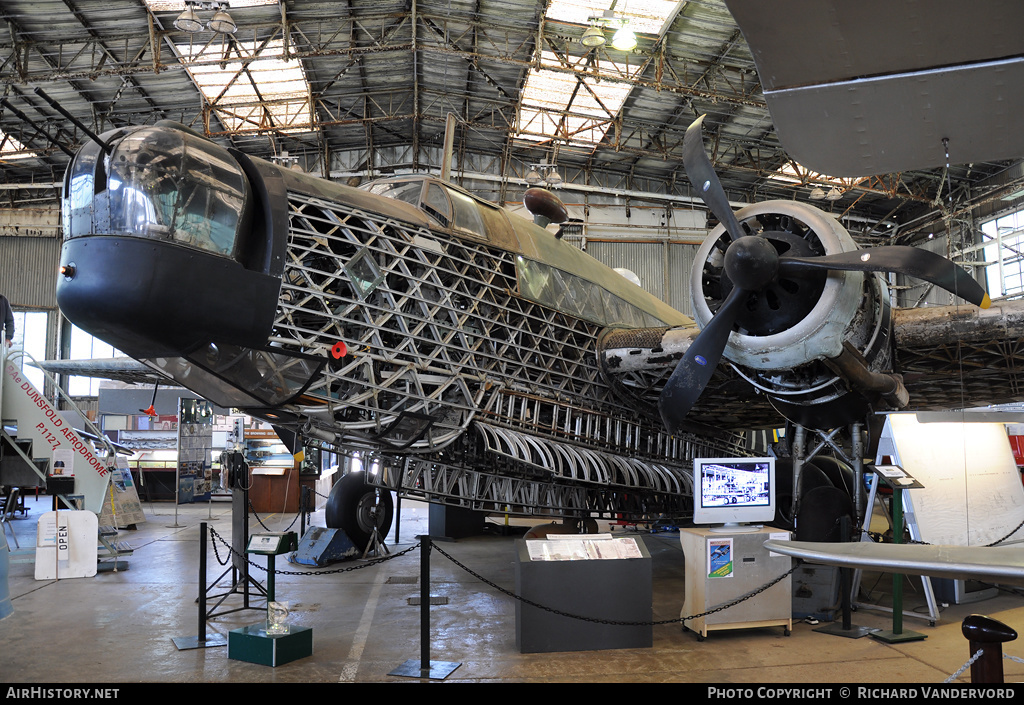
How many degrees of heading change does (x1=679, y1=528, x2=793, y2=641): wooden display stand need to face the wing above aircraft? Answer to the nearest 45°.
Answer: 0° — it already faces it

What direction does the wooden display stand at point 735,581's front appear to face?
toward the camera

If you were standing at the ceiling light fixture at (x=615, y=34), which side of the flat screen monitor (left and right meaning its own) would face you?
back

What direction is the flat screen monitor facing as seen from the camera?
toward the camera

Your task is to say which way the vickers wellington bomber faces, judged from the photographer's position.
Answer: facing the viewer and to the left of the viewer

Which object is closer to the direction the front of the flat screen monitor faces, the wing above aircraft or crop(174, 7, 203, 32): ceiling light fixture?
the wing above aircraft

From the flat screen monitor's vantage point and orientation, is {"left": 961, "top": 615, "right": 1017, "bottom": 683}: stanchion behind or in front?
in front

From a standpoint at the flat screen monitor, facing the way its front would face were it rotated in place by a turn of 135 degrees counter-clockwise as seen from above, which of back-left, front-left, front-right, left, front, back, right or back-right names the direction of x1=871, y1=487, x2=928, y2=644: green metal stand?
front-right

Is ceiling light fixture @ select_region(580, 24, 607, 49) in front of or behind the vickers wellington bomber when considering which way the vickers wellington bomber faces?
behind

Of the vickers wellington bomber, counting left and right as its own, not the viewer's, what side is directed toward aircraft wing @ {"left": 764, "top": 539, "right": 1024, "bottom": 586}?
left

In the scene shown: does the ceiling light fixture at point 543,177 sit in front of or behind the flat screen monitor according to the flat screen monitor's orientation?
behind

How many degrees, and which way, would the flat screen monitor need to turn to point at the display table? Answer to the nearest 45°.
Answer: approximately 45° to its right

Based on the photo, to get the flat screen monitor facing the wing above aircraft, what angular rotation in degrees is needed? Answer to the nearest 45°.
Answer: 0° — it already faces it

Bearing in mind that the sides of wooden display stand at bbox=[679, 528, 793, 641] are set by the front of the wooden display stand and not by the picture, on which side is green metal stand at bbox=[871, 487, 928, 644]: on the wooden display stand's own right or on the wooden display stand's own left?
on the wooden display stand's own left

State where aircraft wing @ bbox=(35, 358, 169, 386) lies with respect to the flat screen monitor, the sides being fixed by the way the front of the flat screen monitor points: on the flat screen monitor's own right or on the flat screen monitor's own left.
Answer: on the flat screen monitor's own right

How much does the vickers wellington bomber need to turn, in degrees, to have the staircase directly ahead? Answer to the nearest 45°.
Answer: approximately 90° to its right
